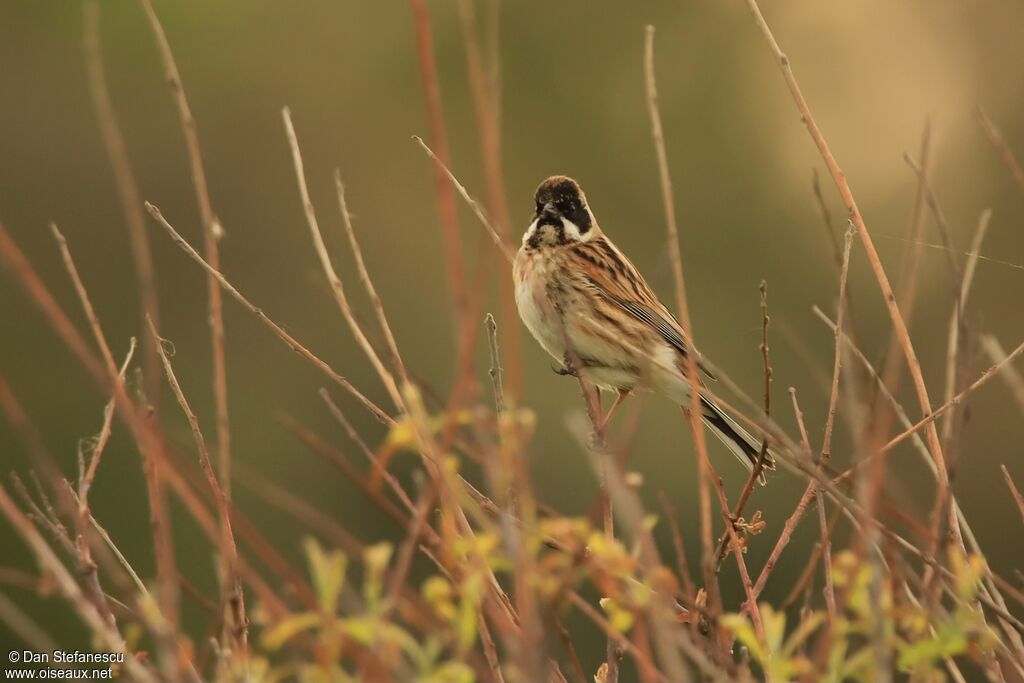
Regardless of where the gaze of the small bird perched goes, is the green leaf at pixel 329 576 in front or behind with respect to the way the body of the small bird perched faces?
in front

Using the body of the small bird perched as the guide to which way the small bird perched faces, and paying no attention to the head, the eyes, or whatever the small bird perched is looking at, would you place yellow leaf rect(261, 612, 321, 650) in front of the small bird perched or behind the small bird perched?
in front

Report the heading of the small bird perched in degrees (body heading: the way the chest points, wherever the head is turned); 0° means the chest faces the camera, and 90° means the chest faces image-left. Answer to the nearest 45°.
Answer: approximately 45°

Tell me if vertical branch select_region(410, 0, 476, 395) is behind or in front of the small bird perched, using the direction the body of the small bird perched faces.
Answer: in front

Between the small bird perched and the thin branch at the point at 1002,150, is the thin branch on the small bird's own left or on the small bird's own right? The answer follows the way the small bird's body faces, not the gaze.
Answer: on the small bird's own left
